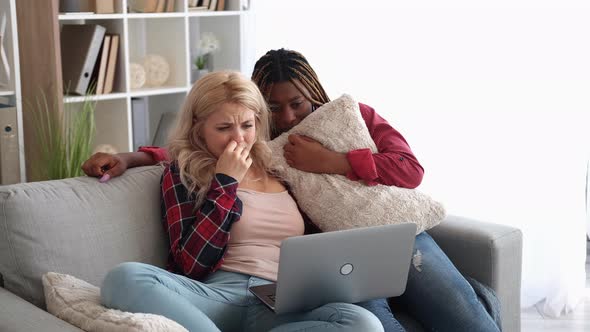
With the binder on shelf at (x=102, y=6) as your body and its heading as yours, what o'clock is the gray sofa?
The gray sofa is roughly at 12 o'clock from the binder on shelf.

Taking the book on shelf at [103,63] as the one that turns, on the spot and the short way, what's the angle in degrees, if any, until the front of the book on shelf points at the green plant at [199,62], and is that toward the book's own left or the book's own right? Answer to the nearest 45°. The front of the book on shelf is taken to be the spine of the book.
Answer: approximately 135° to the book's own left

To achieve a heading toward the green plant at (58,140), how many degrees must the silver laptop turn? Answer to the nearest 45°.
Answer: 0° — it already faces it

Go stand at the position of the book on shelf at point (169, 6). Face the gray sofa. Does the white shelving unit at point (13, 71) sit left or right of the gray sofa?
right

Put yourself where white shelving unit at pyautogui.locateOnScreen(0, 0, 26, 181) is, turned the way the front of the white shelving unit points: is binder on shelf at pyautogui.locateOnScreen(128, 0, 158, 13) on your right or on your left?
on your left
